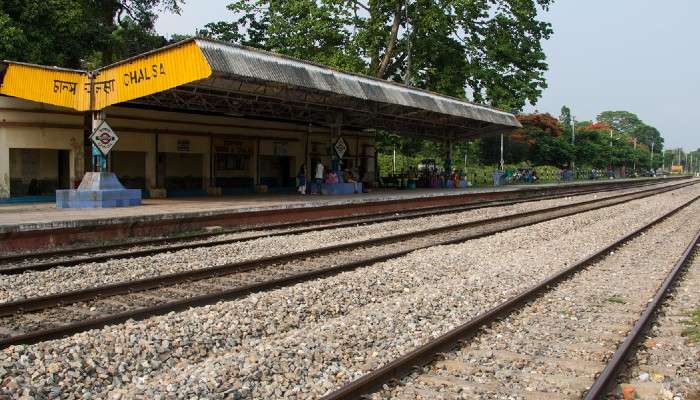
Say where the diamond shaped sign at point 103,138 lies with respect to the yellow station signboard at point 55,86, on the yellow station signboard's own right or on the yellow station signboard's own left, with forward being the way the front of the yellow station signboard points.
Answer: on the yellow station signboard's own left

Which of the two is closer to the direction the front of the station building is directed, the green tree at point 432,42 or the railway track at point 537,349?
the railway track

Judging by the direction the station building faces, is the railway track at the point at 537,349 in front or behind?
in front

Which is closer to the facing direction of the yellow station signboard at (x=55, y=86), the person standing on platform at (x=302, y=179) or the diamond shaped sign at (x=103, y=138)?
the diamond shaped sign

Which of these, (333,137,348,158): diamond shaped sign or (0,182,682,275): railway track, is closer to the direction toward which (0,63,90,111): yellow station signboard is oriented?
the railway track

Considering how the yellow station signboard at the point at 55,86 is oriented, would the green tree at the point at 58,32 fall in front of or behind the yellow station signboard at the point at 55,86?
behind

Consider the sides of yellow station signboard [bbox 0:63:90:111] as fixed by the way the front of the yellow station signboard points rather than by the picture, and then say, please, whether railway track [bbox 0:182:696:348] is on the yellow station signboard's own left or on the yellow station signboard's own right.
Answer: on the yellow station signboard's own left

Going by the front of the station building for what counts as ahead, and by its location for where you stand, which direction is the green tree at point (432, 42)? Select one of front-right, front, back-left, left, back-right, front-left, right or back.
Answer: left

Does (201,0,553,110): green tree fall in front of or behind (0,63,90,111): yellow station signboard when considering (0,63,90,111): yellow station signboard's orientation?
behind

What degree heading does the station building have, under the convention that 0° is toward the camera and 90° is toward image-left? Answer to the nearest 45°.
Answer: approximately 315°
